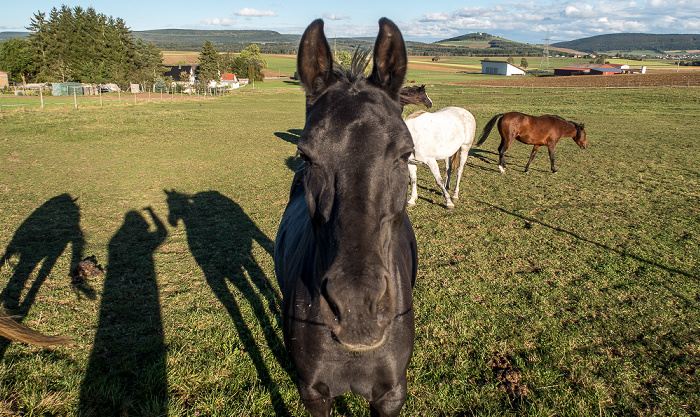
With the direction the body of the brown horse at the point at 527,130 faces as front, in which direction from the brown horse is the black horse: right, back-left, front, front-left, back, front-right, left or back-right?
right

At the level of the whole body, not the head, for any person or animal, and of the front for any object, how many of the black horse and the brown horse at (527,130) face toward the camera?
1

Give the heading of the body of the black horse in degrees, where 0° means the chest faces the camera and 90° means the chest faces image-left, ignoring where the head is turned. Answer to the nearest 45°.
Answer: approximately 0°

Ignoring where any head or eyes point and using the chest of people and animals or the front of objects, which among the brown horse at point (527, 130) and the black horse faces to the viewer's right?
the brown horse

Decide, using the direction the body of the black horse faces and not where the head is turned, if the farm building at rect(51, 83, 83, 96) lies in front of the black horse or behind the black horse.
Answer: behind

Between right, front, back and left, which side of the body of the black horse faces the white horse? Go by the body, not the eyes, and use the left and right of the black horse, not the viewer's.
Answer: back

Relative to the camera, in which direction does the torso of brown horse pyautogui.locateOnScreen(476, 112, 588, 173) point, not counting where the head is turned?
to the viewer's right

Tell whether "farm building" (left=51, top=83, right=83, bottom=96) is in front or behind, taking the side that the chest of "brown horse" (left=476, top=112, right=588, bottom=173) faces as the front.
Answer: behind
